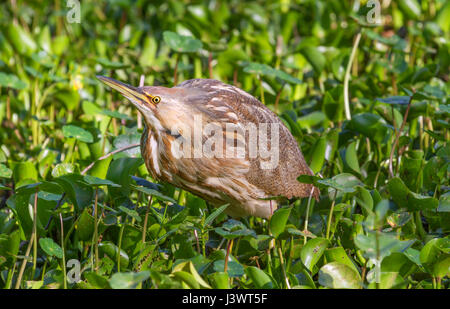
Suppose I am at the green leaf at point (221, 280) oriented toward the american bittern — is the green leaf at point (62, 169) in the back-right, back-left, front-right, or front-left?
front-left

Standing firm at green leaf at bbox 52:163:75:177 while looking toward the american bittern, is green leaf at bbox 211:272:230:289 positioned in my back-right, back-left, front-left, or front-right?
front-right

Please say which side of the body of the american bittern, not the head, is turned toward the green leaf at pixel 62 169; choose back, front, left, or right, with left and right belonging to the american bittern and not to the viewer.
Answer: front

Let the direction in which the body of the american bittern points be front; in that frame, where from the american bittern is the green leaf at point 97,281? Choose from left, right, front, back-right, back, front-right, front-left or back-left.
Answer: front-left

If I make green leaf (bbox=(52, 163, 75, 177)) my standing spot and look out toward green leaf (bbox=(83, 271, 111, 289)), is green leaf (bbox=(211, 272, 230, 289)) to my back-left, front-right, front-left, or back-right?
front-left

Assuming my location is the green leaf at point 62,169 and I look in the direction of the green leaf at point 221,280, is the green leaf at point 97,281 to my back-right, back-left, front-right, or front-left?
front-right

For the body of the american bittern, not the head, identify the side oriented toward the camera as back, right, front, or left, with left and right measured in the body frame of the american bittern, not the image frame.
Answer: left

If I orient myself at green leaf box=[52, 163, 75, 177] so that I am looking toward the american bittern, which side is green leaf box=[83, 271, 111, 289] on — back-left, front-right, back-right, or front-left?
front-right
